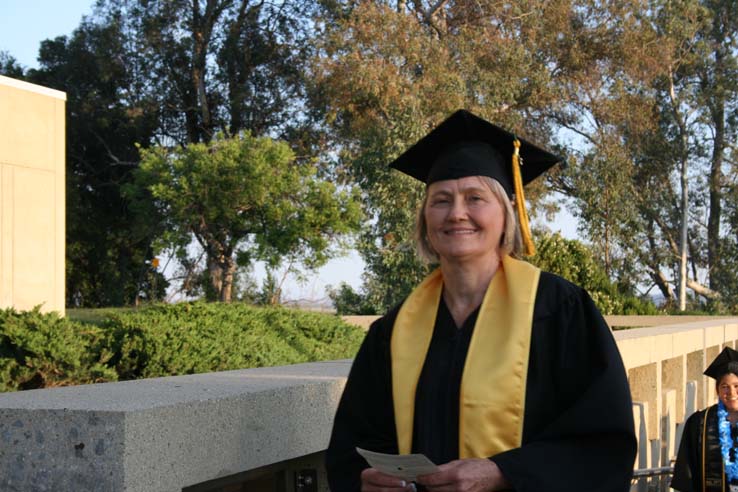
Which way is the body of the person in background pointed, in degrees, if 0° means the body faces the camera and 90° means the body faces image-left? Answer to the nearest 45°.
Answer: approximately 0°

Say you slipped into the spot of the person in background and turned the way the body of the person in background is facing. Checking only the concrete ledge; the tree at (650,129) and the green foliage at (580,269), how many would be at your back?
2

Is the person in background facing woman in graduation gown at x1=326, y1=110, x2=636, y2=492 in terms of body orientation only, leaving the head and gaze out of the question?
yes

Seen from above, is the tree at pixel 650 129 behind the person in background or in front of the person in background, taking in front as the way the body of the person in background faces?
behind

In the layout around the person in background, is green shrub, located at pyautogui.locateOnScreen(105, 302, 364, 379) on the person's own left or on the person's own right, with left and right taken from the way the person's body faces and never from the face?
on the person's own right

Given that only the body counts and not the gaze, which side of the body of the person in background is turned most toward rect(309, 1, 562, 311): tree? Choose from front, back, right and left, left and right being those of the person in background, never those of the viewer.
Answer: back

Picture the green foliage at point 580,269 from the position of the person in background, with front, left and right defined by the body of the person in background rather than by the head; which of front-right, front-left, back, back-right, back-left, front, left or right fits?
back

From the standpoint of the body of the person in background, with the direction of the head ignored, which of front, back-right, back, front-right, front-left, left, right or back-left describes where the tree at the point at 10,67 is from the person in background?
back-right

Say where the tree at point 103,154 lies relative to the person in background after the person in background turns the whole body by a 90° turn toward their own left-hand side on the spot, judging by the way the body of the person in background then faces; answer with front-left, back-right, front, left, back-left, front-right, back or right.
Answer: back-left
